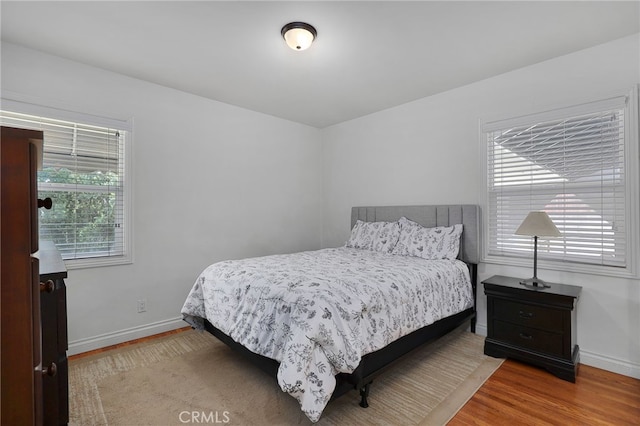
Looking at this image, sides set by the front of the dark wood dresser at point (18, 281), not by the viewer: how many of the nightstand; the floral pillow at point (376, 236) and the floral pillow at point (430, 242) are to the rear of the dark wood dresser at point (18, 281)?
0

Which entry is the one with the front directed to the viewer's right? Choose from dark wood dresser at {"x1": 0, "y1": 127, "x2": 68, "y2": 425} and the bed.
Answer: the dark wood dresser

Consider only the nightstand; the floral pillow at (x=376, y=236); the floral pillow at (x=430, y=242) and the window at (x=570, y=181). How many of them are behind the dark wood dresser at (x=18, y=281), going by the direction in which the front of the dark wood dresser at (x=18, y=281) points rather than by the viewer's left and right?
0

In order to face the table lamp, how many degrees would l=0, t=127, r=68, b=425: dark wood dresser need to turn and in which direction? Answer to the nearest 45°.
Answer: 0° — it already faces it

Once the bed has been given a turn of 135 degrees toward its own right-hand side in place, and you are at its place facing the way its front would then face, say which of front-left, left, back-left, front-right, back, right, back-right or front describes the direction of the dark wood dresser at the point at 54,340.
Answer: back-left

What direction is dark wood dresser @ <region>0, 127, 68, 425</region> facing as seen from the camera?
to the viewer's right

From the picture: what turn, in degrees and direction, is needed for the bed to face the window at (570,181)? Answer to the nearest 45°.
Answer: approximately 135° to its left

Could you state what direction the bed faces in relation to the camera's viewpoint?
facing the viewer and to the left of the viewer

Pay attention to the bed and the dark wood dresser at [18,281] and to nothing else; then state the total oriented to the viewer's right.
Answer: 1

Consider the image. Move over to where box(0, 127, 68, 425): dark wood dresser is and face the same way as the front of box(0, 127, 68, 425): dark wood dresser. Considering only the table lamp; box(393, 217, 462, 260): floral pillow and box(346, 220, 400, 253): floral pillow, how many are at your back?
0

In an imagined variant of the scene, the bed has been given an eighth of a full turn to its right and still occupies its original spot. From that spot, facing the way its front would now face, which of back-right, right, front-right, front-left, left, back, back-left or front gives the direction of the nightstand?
back
